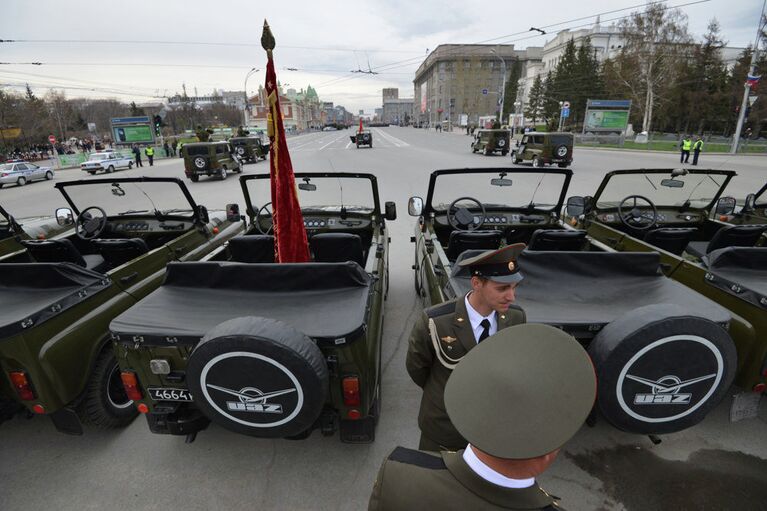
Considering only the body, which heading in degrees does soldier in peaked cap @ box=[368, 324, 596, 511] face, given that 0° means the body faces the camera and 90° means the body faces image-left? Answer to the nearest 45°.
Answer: approximately 225°

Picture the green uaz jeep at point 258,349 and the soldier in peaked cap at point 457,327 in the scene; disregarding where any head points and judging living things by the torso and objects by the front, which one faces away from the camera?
the green uaz jeep

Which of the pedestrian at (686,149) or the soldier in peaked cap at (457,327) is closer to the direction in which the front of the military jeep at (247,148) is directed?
the pedestrian

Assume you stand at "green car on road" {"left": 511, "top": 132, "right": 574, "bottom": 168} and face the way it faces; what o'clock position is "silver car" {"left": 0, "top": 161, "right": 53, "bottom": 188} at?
The silver car is roughly at 10 o'clock from the green car on road.

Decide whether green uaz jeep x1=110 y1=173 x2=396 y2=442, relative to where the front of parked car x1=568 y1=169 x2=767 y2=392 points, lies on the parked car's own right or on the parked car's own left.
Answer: on the parked car's own left

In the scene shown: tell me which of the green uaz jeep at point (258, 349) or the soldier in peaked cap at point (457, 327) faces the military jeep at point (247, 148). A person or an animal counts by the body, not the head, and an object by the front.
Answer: the green uaz jeep

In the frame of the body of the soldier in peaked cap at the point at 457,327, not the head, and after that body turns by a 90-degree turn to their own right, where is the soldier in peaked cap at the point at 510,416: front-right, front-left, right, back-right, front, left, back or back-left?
front-left

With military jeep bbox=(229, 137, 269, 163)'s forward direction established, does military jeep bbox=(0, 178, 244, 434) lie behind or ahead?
behind

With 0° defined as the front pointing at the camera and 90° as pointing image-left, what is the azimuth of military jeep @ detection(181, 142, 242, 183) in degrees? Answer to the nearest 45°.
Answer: approximately 225°

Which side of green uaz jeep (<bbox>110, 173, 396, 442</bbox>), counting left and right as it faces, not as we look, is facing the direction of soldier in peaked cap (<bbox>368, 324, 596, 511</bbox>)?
back

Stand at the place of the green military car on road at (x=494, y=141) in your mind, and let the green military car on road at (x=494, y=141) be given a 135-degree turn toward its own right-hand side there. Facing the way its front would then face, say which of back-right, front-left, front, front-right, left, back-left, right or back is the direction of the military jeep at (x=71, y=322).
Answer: right

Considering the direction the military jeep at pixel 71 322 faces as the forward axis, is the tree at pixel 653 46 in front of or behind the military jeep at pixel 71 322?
in front

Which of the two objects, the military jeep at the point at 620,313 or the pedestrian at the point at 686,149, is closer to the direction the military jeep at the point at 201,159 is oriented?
the pedestrian

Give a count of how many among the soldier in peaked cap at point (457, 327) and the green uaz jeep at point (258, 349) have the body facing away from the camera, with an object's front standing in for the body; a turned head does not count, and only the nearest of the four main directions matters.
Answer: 1

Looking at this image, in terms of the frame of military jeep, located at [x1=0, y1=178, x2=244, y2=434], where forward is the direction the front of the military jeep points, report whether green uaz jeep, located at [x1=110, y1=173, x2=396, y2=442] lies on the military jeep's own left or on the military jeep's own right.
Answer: on the military jeep's own right

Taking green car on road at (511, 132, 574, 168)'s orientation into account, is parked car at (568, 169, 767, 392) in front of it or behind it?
behind

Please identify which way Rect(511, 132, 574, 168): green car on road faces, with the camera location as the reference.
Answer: facing away from the viewer and to the left of the viewer
